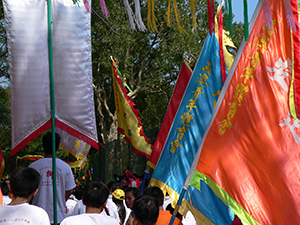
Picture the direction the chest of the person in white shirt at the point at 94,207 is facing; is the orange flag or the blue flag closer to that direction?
the blue flag

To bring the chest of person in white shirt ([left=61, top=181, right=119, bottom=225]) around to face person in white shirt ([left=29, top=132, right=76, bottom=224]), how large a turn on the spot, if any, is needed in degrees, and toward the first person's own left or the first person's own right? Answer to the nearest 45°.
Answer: approximately 45° to the first person's own left

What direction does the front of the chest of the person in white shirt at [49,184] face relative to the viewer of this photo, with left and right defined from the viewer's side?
facing away from the viewer

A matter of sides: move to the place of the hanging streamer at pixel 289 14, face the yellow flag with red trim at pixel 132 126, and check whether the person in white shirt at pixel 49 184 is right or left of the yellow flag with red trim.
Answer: left

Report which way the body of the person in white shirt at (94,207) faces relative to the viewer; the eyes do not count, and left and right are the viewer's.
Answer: facing away from the viewer

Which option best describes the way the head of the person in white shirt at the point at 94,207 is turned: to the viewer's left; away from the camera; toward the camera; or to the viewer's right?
away from the camera

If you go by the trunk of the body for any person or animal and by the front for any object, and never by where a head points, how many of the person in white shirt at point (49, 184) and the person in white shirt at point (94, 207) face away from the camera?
2

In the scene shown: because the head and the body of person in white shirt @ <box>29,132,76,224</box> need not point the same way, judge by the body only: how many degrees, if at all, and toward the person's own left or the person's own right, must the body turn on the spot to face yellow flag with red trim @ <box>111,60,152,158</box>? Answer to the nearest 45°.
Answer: approximately 45° to the person's own right

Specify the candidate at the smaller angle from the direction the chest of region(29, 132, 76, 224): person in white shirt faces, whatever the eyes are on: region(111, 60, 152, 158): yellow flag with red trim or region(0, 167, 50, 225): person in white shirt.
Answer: the yellow flag with red trim

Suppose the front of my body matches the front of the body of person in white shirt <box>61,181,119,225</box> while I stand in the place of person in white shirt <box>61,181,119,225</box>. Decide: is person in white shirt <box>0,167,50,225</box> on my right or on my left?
on my left
